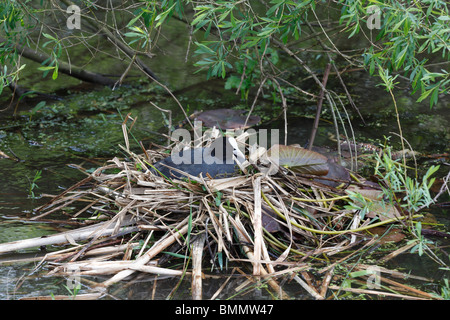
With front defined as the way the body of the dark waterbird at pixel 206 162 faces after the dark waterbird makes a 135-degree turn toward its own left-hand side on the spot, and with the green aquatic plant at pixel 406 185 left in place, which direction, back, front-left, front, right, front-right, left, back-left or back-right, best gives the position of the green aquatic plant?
back

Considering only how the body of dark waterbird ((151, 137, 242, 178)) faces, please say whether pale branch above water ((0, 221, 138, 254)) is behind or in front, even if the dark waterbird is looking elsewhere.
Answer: behind

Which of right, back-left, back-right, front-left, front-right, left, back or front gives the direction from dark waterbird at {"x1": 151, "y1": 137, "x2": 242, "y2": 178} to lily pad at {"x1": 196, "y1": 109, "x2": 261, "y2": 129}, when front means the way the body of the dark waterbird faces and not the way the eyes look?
left

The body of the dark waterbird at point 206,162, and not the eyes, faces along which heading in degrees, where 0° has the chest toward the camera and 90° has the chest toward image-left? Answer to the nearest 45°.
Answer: approximately 270°
